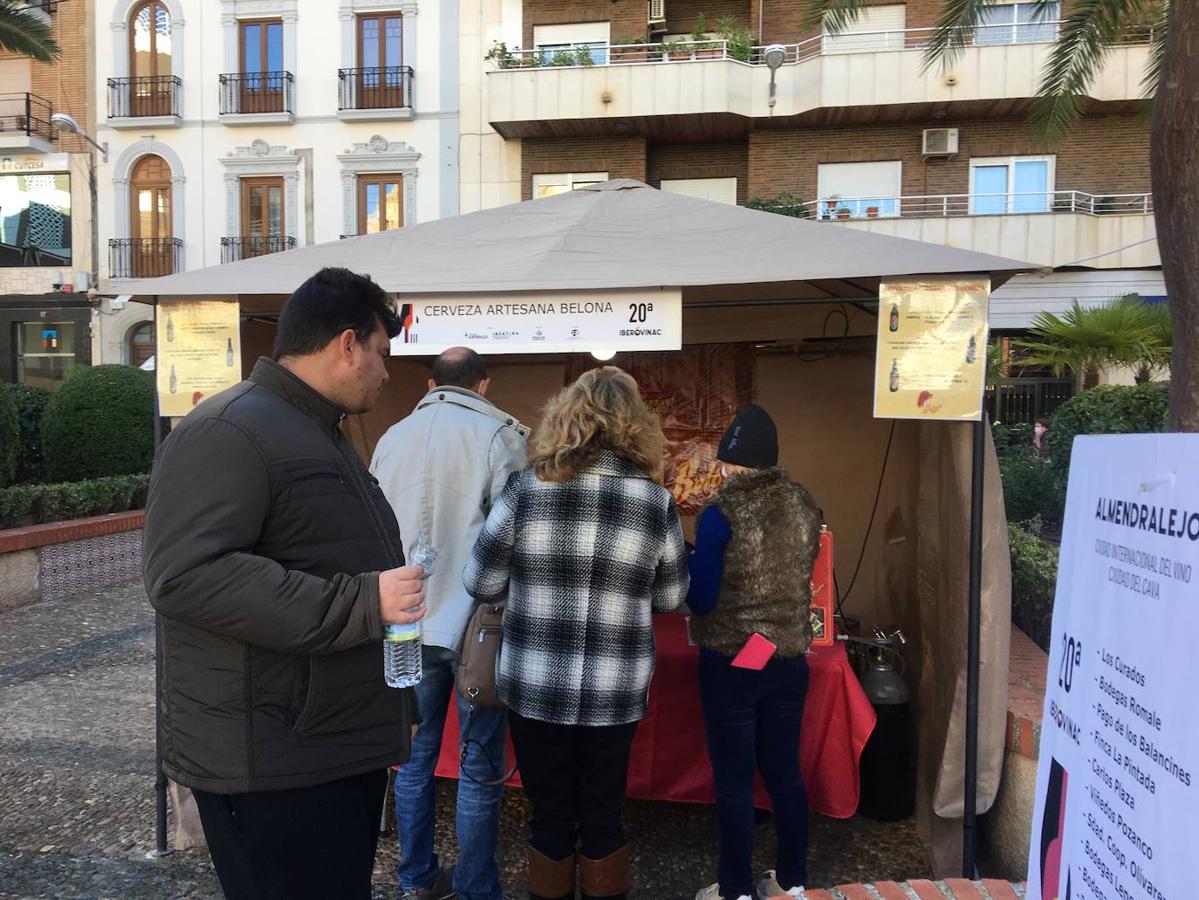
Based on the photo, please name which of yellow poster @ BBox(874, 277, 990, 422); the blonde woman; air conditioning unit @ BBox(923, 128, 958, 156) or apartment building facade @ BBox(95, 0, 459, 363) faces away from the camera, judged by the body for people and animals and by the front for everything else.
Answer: the blonde woman

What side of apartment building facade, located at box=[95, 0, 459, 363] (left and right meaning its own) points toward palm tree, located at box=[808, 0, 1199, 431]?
front

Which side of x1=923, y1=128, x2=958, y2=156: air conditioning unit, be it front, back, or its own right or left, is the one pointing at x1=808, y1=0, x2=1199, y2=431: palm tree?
front

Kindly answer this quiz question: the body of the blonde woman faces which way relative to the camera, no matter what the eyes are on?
away from the camera

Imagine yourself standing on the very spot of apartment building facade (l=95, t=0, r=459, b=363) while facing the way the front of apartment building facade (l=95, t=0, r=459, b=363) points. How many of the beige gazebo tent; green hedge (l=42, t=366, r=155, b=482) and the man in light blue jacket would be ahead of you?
3

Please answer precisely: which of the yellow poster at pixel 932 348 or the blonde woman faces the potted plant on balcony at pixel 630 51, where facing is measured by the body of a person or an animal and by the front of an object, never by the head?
the blonde woman

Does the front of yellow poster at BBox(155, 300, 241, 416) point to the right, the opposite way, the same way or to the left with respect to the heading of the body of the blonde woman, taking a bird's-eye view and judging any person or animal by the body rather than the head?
the opposite way

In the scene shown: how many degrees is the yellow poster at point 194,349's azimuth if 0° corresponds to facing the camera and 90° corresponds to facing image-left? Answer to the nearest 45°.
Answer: approximately 0°

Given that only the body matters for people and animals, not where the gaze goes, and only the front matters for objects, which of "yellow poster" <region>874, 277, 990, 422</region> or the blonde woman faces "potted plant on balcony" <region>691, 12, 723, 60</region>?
the blonde woman

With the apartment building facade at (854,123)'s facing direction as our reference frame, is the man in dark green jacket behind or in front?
in front

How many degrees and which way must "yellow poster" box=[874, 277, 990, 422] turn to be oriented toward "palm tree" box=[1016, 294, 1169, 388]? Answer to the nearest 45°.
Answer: approximately 180°

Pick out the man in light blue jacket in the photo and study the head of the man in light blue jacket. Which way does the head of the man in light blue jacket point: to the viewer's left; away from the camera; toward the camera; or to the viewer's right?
away from the camera

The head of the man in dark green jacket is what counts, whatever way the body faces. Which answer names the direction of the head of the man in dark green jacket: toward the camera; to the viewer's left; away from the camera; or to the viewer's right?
to the viewer's right

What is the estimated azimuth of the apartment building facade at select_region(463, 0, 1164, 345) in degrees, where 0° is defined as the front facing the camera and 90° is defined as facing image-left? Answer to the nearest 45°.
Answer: approximately 0°
